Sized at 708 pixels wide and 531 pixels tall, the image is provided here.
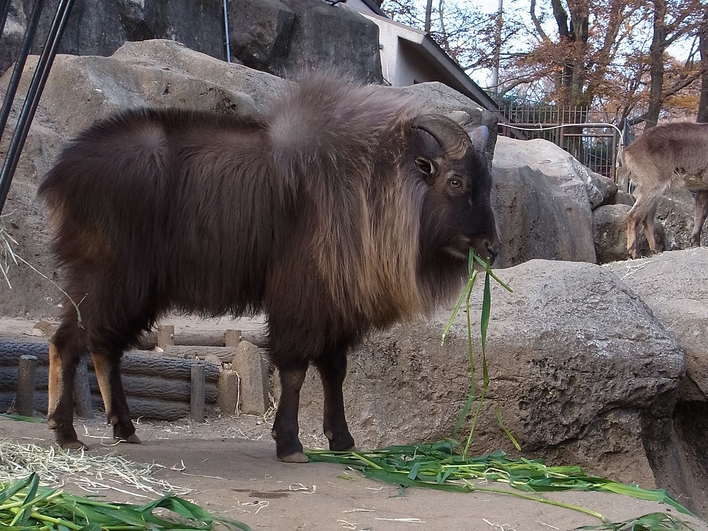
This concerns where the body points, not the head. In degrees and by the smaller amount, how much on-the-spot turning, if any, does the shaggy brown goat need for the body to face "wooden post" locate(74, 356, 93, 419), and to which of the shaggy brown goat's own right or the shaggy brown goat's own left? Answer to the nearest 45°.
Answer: approximately 135° to the shaggy brown goat's own left

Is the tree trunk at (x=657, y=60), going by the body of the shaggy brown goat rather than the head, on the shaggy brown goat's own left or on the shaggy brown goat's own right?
on the shaggy brown goat's own left

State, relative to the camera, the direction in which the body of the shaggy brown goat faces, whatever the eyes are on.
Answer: to the viewer's right

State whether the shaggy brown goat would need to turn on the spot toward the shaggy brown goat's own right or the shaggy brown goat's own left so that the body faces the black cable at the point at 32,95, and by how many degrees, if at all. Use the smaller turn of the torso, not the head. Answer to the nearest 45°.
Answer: approximately 135° to the shaggy brown goat's own right

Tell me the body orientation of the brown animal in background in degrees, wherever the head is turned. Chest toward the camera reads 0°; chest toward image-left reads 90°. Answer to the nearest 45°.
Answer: approximately 270°

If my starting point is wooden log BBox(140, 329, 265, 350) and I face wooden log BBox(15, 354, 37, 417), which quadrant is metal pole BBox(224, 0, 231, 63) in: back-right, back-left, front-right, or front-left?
back-right

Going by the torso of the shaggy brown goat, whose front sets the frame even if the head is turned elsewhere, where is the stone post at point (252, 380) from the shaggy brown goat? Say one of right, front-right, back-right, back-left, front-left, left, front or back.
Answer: left

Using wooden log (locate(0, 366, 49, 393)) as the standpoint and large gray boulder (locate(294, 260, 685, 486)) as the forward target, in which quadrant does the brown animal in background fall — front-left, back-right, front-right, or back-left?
front-left
